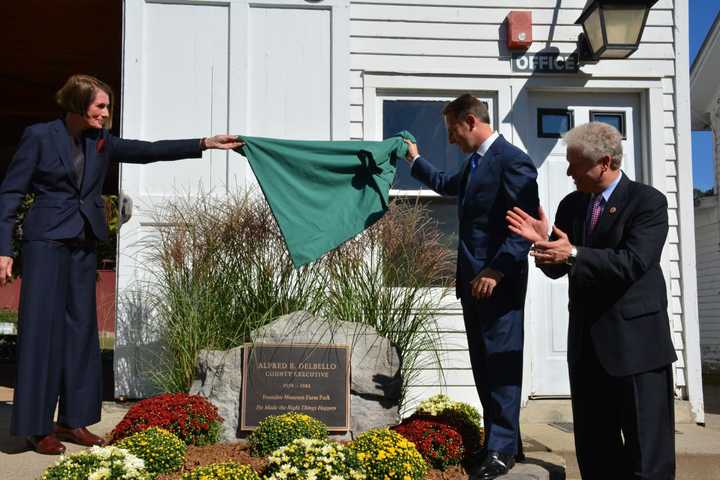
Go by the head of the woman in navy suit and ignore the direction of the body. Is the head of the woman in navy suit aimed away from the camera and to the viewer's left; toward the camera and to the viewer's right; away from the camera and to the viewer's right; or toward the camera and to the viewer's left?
toward the camera and to the viewer's right

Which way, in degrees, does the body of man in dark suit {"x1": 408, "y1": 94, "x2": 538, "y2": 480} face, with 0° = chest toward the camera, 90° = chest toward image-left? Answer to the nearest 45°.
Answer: approximately 45°

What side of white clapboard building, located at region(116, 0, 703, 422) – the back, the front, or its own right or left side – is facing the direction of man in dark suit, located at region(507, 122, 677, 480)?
front

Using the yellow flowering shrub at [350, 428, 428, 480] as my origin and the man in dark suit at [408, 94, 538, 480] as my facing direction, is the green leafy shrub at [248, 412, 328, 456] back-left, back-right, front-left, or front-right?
back-left

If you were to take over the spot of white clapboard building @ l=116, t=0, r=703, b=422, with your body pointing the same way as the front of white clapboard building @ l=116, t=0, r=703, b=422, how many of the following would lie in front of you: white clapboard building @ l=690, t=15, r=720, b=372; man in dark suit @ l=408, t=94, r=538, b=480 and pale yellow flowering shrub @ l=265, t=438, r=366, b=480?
2

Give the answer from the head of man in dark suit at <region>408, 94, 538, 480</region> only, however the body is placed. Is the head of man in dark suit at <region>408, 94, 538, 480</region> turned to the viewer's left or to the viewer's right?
to the viewer's left

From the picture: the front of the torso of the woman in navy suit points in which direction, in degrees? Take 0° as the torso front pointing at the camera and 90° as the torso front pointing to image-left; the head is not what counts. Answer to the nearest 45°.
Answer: approximately 315°

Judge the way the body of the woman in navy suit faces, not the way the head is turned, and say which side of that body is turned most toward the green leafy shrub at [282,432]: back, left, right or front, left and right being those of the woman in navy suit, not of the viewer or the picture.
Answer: front

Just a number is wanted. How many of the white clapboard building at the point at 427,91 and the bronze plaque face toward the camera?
2

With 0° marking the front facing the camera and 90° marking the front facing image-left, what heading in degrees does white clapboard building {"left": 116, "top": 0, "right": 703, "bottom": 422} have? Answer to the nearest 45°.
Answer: approximately 0°

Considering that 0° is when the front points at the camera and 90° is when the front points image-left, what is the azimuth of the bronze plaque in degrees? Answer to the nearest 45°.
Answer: approximately 0°
